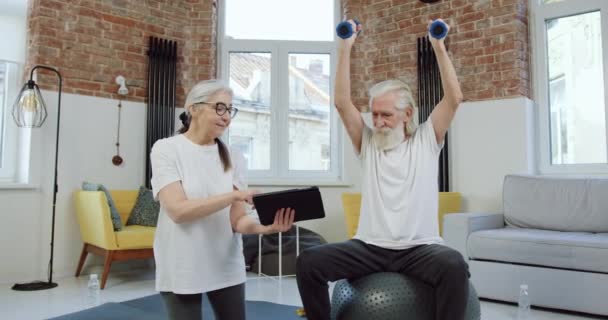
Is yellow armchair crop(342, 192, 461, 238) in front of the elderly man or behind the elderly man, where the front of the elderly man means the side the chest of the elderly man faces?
behind

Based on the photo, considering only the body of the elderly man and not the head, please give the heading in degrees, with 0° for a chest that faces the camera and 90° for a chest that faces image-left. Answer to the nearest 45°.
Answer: approximately 0°

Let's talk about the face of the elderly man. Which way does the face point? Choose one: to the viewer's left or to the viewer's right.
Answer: to the viewer's left

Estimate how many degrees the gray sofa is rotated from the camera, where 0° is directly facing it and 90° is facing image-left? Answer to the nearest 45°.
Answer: approximately 45°

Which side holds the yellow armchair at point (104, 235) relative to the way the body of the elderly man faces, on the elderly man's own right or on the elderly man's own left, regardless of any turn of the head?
on the elderly man's own right
